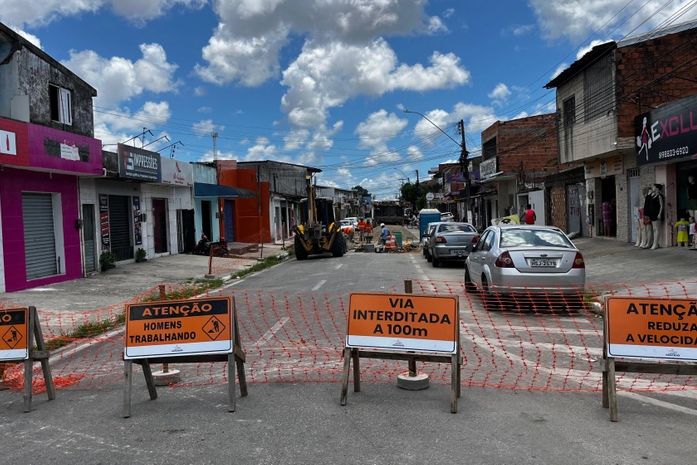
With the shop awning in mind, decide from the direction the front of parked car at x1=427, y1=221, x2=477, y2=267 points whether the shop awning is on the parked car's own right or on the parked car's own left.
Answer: on the parked car's own left

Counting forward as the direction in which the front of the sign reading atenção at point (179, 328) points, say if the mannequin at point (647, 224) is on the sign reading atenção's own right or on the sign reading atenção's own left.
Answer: on the sign reading atenção's own left

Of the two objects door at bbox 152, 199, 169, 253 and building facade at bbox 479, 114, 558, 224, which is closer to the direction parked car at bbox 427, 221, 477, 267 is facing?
the building facade

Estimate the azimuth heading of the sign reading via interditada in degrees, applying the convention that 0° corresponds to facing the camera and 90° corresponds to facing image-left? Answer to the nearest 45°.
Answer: approximately 0°

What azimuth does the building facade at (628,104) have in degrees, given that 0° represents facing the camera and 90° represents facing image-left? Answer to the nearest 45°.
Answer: approximately 45°

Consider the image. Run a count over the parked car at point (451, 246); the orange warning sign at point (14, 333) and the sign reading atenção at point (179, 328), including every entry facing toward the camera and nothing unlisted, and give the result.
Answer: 2

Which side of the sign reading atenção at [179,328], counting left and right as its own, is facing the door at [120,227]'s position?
back

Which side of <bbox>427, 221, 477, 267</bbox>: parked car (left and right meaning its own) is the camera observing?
back
